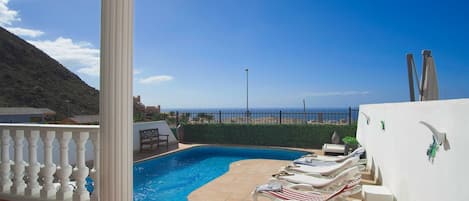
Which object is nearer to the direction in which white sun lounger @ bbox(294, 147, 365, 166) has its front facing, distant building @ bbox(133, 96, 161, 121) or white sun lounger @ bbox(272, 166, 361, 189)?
the distant building

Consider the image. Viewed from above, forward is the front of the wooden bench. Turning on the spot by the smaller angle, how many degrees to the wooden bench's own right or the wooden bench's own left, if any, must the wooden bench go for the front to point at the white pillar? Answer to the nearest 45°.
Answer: approximately 45° to the wooden bench's own right

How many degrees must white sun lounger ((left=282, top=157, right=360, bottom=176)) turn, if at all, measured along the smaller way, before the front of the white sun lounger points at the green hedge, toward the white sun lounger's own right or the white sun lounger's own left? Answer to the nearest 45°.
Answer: approximately 90° to the white sun lounger's own right

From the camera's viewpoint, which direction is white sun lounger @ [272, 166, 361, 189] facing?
to the viewer's left

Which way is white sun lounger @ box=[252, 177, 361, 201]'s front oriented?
to the viewer's left

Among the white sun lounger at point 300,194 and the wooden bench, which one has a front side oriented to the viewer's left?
the white sun lounger

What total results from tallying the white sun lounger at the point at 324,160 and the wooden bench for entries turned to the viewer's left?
1

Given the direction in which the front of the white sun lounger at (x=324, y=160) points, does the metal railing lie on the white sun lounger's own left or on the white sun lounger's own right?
on the white sun lounger's own right

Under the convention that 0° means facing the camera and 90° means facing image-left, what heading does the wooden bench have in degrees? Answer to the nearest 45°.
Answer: approximately 315°

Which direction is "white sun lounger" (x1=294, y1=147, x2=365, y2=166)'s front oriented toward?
to the viewer's left
